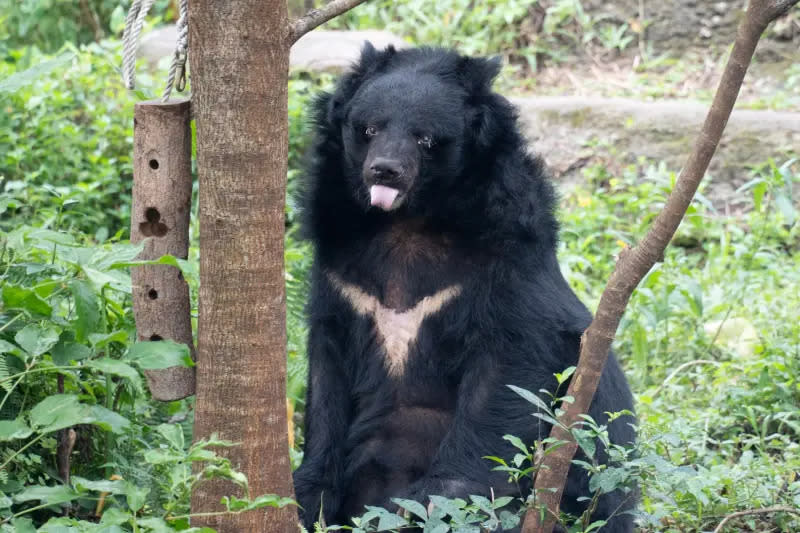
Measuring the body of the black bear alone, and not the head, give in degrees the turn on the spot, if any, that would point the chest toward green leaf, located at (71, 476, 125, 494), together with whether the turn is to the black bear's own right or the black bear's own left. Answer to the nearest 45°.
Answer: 0° — it already faces it

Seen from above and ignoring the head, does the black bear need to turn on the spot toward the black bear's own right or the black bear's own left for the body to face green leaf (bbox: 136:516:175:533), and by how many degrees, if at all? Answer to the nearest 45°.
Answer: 0° — it already faces it

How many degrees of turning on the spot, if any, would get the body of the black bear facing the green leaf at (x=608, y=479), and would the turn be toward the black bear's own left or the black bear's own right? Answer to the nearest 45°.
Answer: approximately 90° to the black bear's own left

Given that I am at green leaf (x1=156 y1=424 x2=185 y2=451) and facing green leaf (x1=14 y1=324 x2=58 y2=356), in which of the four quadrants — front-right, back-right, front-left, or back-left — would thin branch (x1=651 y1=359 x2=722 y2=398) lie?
back-right

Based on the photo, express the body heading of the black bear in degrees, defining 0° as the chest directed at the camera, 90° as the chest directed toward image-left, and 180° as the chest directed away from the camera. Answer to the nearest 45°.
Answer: approximately 45°
